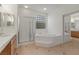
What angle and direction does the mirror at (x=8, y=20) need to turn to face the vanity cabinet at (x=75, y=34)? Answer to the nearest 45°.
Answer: approximately 45° to its left
